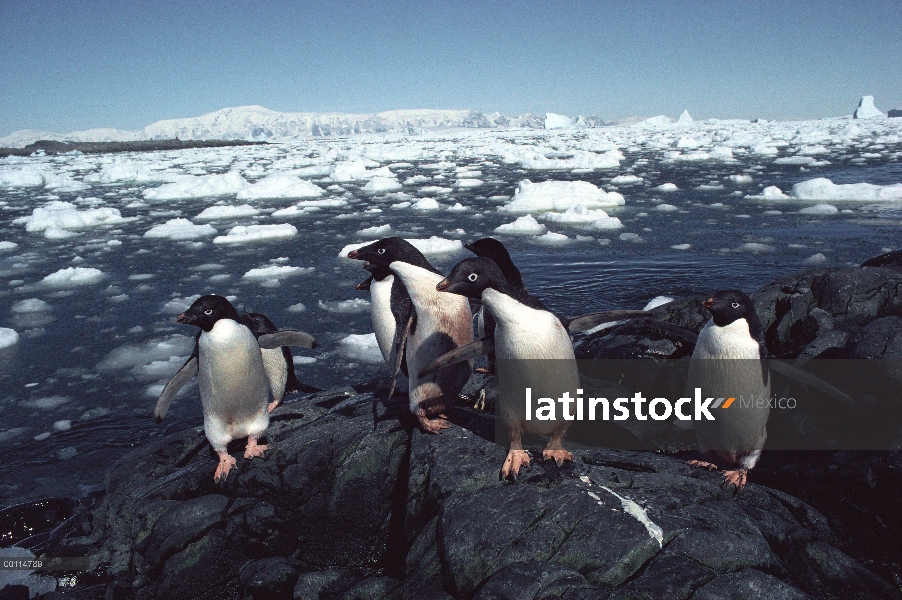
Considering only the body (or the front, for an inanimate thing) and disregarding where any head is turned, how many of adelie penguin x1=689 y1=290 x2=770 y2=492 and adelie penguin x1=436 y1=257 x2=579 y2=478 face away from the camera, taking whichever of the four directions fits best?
0

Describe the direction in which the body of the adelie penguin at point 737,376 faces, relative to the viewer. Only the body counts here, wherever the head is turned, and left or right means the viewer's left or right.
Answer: facing the viewer and to the left of the viewer

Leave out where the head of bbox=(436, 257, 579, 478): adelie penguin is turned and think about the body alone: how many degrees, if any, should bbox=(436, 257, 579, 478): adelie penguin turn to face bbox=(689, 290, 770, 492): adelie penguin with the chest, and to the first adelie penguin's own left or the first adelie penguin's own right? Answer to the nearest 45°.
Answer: approximately 135° to the first adelie penguin's own left

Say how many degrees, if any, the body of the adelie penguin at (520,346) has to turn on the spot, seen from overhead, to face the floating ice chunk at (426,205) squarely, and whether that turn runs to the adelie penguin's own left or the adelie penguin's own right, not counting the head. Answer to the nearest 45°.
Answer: approximately 135° to the adelie penguin's own right

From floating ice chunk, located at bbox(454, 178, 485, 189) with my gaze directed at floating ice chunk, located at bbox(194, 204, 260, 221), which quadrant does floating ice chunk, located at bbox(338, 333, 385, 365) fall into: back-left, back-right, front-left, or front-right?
front-left

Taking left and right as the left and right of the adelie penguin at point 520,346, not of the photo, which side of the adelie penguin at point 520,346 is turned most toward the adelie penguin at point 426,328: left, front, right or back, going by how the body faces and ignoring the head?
right

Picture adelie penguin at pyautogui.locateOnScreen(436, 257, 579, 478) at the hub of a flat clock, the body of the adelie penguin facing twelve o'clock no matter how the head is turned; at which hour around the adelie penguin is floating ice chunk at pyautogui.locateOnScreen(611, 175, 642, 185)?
The floating ice chunk is roughly at 5 o'clock from the adelie penguin.

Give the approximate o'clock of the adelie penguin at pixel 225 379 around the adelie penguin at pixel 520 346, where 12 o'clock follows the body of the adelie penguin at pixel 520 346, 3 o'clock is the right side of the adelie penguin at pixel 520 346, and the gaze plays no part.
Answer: the adelie penguin at pixel 225 379 is roughly at 2 o'clock from the adelie penguin at pixel 520 346.

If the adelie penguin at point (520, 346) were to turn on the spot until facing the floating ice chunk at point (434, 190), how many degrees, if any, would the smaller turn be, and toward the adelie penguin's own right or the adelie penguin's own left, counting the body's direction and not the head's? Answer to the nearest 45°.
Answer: approximately 135° to the adelie penguin's own right
